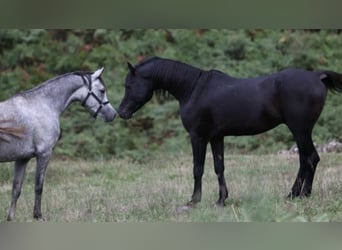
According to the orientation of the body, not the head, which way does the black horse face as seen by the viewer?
to the viewer's left

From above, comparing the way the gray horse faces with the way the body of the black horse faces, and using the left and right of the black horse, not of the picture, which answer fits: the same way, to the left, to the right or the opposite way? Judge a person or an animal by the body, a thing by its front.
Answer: the opposite way

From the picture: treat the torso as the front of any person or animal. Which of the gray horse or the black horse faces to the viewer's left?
the black horse

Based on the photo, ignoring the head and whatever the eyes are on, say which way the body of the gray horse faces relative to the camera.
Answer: to the viewer's right

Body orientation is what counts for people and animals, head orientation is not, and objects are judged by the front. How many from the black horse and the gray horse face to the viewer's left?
1

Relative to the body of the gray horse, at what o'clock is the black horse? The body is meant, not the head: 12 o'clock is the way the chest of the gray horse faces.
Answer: The black horse is roughly at 12 o'clock from the gray horse.

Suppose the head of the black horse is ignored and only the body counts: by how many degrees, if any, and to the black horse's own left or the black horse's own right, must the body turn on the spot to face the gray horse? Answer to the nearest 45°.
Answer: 0° — it already faces it
